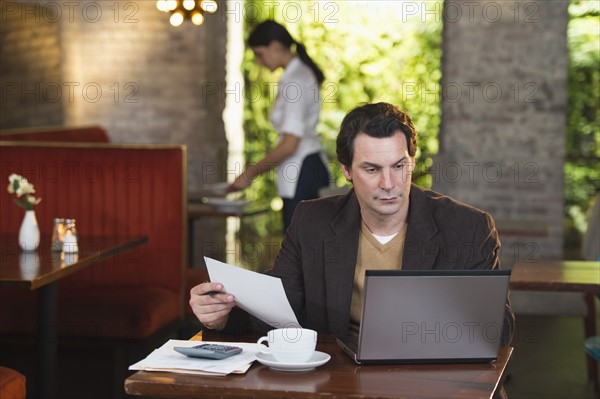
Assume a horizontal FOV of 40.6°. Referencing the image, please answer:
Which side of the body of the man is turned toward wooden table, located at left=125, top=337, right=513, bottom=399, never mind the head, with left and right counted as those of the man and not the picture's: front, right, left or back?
front

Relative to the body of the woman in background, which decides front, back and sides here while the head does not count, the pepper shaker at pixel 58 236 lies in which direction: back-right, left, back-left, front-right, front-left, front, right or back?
front-left

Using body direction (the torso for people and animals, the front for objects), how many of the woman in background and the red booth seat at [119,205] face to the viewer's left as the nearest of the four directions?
1

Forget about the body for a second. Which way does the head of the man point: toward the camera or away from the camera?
toward the camera

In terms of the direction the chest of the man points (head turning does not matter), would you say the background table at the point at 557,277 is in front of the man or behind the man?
behind

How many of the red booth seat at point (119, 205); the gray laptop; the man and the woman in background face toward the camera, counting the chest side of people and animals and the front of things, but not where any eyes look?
2

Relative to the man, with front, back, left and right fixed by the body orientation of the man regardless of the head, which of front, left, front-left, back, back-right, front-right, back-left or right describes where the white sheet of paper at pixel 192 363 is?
front-right

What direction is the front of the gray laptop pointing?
away from the camera

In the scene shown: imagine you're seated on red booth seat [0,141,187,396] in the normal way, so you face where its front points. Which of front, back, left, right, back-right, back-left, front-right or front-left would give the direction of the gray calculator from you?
front

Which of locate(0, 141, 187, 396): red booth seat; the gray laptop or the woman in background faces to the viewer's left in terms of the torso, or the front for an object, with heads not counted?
the woman in background

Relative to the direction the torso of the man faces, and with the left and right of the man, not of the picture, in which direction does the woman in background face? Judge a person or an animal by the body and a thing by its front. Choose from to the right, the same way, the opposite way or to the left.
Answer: to the right

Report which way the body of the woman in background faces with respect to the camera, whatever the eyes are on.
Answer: to the viewer's left

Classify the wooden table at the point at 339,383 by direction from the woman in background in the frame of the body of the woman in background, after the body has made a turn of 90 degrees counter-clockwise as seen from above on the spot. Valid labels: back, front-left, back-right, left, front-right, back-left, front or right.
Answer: front

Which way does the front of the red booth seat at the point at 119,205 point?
toward the camera

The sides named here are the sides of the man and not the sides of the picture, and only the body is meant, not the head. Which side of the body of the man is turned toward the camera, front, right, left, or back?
front

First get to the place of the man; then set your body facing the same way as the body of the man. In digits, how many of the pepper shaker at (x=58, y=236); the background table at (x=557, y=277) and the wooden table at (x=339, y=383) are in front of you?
1
